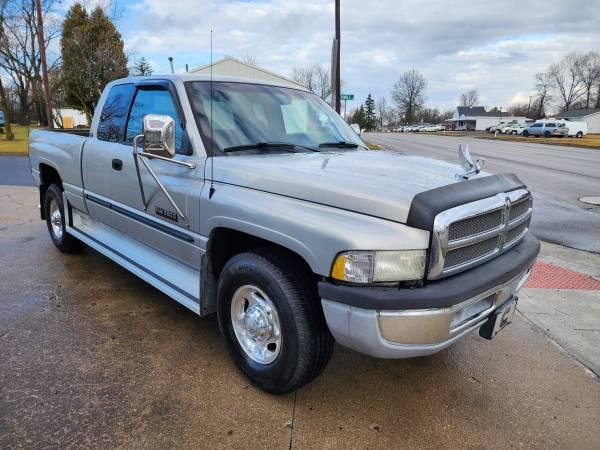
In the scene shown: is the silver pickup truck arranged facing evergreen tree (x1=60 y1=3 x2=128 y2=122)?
no

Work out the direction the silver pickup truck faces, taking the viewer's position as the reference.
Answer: facing the viewer and to the right of the viewer
